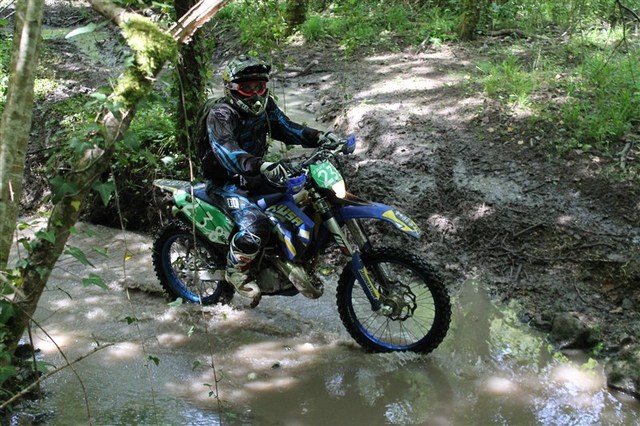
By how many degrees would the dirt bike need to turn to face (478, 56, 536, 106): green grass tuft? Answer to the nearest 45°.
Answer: approximately 90° to its left

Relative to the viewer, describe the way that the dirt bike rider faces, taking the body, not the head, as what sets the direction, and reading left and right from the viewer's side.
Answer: facing the viewer and to the right of the viewer

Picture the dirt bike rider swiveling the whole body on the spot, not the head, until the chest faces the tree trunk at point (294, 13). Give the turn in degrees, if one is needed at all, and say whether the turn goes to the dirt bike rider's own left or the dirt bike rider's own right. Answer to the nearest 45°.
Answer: approximately 135° to the dirt bike rider's own left

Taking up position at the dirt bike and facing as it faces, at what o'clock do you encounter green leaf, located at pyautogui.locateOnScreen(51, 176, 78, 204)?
The green leaf is roughly at 3 o'clock from the dirt bike.

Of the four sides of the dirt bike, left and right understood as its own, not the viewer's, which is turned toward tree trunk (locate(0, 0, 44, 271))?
right

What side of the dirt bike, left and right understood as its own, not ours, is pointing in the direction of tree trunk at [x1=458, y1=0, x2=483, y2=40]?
left

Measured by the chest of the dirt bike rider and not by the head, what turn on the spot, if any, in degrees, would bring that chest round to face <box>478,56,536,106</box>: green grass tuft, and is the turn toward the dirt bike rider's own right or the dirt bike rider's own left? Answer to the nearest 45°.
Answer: approximately 90° to the dirt bike rider's own left

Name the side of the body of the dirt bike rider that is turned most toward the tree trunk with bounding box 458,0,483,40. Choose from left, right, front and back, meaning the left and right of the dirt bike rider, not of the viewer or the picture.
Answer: left

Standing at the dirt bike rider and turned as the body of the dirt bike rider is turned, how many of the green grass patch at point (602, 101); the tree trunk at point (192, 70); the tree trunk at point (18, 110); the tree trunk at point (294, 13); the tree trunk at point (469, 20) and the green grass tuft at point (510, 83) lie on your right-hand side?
1

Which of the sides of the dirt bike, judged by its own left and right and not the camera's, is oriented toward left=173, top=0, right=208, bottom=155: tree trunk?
back
